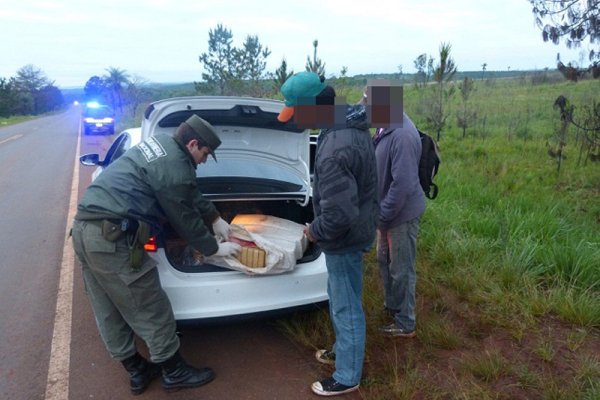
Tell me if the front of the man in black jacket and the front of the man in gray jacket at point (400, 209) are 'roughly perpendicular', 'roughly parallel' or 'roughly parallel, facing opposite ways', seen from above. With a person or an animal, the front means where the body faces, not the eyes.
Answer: roughly parallel

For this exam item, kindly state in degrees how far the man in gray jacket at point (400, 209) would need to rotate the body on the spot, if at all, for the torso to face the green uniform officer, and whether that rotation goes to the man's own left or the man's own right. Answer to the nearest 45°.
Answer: approximately 45° to the man's own left

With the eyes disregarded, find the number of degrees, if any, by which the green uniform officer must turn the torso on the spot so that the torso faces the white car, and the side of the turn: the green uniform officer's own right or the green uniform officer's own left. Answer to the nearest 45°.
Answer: approximately 45° to the green uniform officer's own left

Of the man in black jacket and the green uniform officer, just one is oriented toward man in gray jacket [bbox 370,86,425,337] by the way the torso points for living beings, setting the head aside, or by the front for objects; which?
the green uniform officer

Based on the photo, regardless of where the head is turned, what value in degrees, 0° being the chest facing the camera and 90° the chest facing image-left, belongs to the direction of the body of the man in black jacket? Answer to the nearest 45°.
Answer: approximately 90°

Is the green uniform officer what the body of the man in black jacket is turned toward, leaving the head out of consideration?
yes

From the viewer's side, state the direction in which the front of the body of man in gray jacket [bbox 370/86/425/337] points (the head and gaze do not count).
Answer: to the viewer's left

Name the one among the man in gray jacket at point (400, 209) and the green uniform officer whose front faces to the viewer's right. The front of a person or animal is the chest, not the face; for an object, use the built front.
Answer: the green uniform officer

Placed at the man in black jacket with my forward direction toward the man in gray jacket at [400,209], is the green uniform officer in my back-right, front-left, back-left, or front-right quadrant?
back-left

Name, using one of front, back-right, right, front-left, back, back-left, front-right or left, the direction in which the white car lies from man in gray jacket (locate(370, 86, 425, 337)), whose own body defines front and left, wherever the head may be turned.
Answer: front

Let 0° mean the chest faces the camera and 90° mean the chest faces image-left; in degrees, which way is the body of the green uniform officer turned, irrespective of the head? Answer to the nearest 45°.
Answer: approximately 270°

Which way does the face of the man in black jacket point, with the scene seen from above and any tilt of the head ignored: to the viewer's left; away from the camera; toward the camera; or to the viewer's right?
to the viewer's left

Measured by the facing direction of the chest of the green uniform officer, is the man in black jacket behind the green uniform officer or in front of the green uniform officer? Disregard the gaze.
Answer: in front

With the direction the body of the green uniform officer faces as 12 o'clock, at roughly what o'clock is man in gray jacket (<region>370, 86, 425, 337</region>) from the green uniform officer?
The man in gray jacket is roughly at 12 o'clock from the green uniform officer.

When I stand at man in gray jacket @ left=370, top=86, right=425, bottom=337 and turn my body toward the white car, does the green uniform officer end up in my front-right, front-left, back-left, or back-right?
front-left

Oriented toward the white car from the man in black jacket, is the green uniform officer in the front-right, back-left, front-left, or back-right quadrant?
front-left

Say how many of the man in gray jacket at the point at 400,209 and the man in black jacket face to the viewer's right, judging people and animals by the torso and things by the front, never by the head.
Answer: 0

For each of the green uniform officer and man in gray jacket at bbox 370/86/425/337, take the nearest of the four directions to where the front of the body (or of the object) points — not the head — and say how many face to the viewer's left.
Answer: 1

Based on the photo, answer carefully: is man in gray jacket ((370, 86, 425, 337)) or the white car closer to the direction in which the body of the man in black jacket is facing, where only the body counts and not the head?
the white car
